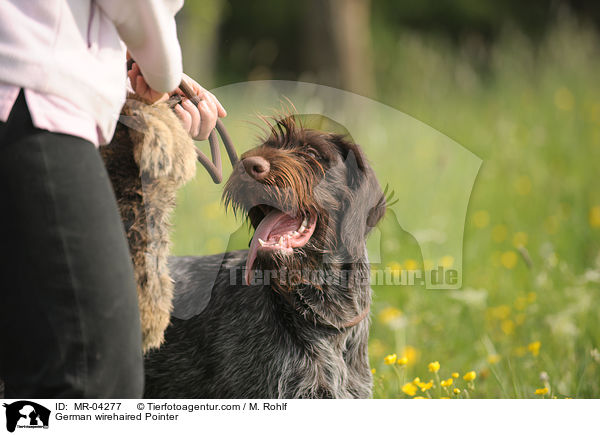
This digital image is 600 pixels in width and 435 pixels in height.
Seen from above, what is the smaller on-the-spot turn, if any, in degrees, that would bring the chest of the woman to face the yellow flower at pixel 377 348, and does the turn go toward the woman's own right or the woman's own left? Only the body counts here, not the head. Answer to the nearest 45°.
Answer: approximately 45° to the woman's own left

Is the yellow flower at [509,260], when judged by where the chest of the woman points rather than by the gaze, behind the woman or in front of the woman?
in front

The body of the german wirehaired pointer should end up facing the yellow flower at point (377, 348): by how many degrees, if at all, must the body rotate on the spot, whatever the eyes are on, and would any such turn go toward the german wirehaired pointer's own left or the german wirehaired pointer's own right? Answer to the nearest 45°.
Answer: approximately 90° to the german wirehaired pointer's own left

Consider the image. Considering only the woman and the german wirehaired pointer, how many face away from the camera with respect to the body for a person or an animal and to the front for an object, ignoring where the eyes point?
0

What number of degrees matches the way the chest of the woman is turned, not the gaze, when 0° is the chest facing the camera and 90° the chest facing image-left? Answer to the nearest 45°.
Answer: approximately 270°

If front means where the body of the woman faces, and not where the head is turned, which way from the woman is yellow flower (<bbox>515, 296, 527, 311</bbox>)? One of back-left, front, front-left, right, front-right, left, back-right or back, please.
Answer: front-left

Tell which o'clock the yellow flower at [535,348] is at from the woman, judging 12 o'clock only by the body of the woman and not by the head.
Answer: The yellow flower is roughly at 11 o'clock from the woman.

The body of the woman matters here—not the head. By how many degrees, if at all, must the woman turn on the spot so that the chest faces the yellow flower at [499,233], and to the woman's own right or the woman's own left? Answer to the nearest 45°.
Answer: approximately 45° to the woman's own left
